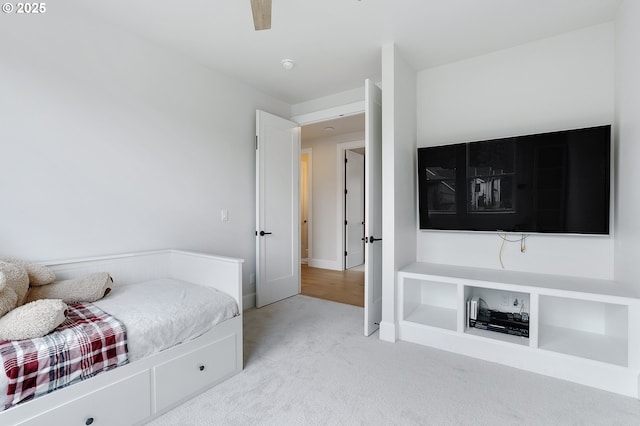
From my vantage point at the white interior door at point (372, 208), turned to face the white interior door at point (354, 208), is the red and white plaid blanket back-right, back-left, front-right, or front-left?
back-left

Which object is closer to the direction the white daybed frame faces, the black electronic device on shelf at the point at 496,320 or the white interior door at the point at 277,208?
the black electronic device on shelf

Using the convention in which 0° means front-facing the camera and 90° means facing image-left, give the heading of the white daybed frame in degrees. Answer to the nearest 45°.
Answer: approximately 315°

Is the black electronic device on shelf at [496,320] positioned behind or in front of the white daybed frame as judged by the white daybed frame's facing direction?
in front

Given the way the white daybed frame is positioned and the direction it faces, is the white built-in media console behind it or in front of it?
in front

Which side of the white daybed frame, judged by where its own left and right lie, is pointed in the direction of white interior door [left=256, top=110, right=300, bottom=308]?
left
